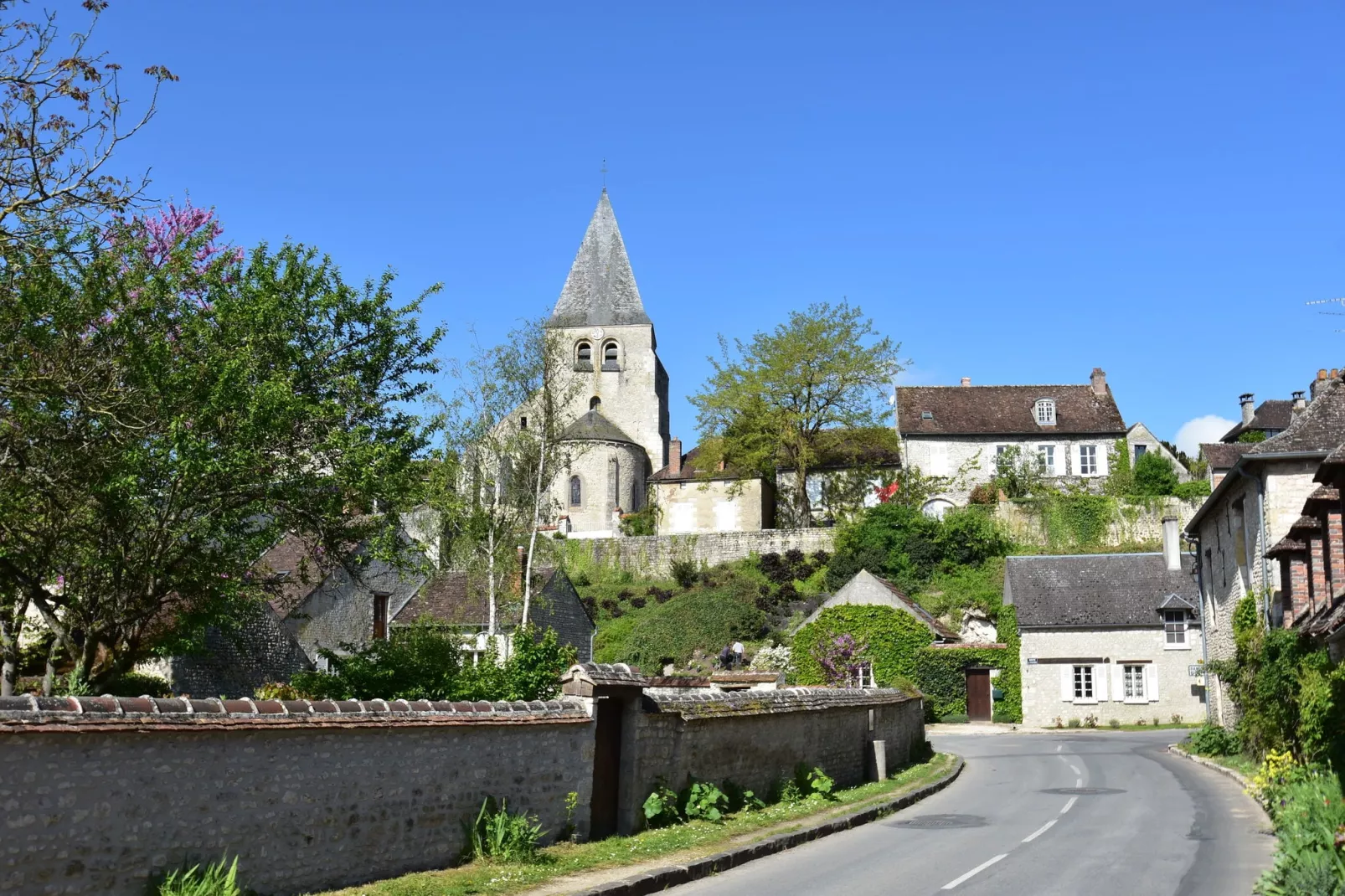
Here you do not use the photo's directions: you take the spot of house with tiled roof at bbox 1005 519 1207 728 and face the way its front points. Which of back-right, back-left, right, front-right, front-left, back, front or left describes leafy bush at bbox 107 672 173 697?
front-right

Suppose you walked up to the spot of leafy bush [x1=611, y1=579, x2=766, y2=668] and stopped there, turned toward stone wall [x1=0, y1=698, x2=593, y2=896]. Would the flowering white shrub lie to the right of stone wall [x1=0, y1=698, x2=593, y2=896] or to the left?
left

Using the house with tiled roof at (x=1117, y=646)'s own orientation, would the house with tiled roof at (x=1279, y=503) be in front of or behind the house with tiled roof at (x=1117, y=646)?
in front

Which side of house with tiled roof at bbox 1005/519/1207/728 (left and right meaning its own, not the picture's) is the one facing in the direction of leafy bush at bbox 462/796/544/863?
front

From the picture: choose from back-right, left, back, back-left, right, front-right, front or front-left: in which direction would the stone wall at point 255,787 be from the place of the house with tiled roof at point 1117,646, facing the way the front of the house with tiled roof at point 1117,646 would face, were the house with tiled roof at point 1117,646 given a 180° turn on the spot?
back

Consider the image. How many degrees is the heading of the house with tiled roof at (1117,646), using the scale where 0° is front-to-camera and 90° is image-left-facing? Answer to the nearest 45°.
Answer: approximately 0°

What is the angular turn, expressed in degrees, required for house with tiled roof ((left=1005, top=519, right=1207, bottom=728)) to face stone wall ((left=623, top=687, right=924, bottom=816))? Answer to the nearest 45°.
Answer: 0° — it already faces it

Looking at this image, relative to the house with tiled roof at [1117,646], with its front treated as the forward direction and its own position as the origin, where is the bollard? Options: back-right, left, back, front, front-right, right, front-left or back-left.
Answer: front

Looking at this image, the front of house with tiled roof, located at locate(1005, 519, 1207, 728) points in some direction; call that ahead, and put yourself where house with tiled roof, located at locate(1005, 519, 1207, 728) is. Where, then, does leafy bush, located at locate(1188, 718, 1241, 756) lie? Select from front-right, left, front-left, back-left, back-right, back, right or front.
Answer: front

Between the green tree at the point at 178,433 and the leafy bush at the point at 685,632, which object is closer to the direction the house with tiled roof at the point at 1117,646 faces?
the green tree
